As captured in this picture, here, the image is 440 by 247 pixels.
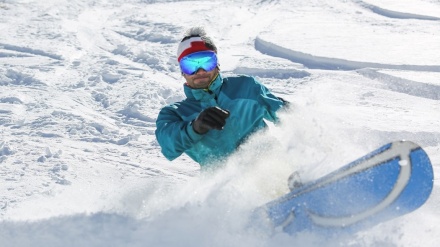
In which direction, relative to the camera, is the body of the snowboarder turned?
toward the camera
